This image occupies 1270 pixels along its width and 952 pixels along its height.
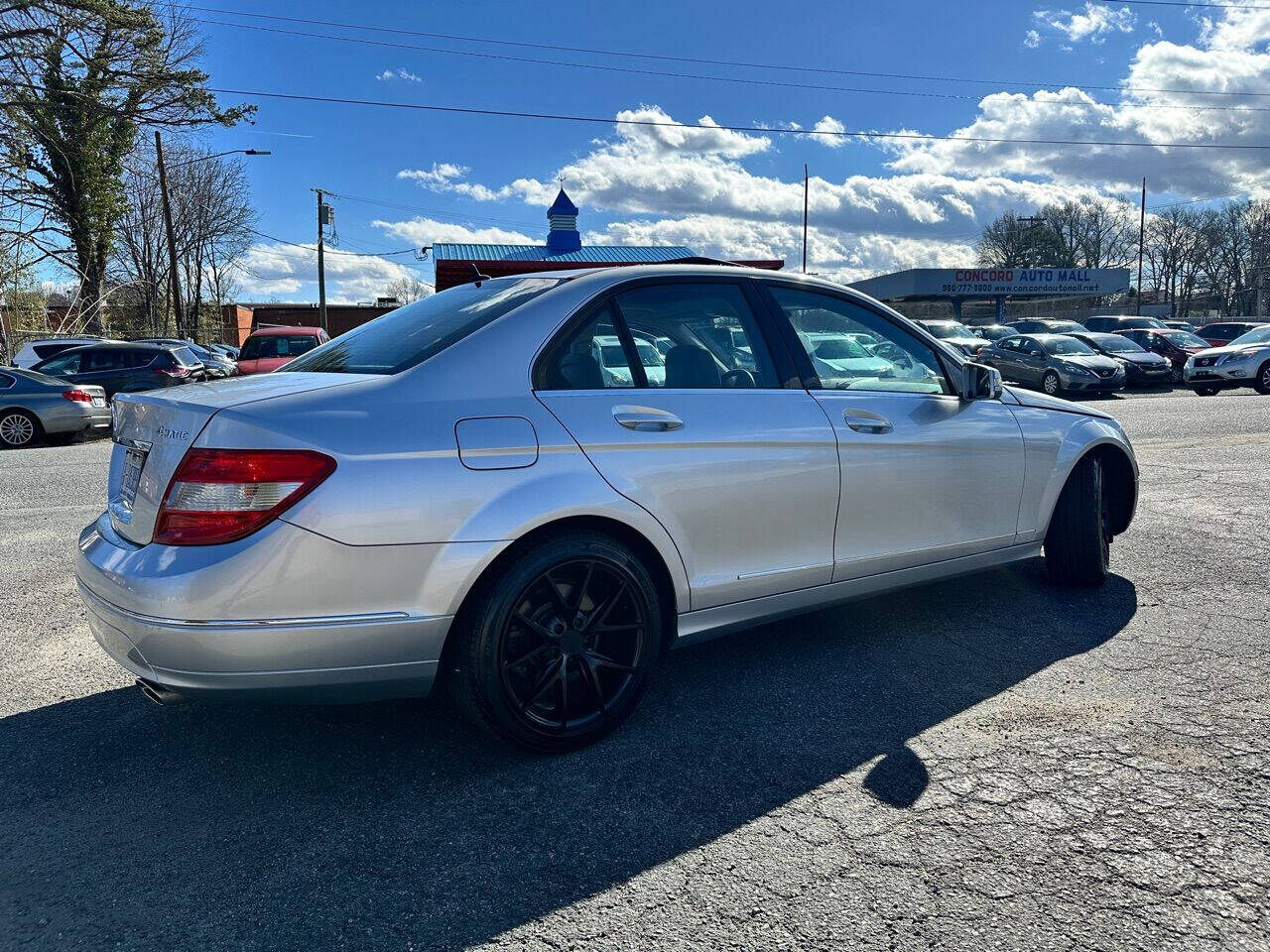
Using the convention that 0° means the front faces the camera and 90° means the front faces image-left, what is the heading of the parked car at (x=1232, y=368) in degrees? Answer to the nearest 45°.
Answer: approximately 45°

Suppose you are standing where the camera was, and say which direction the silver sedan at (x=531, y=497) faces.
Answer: facing away from the viewer and to the right of the viewer

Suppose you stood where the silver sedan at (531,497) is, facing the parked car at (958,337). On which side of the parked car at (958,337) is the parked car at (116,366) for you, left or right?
left

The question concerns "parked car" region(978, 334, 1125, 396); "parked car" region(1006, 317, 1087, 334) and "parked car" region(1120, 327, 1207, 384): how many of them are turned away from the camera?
0

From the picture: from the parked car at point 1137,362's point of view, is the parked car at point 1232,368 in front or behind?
in front

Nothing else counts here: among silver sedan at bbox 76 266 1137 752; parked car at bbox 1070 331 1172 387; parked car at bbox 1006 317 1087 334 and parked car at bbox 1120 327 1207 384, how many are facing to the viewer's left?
0

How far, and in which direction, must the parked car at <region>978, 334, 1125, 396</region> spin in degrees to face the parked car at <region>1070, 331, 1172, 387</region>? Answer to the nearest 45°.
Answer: approximately 90° to its left

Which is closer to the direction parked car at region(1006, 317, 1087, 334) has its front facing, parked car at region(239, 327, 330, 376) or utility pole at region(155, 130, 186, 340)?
the parked car

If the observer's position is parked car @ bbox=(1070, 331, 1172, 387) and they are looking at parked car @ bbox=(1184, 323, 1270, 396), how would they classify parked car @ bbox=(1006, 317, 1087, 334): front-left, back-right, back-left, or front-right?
back-left

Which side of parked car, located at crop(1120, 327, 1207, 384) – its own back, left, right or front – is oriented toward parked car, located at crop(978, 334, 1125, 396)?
right

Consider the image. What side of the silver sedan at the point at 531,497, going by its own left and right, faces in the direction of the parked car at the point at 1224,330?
front

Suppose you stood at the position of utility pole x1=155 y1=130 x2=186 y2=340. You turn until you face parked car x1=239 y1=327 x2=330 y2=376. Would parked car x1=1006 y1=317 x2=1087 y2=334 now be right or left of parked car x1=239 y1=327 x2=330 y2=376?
left

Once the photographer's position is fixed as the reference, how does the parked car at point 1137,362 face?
facing the viewer and to the right of the viewer

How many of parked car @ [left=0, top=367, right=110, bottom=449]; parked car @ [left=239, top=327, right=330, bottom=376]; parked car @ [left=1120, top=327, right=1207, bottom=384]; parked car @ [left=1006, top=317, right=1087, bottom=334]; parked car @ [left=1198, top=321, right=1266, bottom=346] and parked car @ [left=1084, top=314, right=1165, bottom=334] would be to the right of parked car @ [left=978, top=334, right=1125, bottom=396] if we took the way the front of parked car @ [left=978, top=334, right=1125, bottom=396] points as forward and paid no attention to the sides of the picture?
2

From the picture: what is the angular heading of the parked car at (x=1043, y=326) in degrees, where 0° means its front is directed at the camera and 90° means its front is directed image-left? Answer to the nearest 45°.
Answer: approximately 315°
